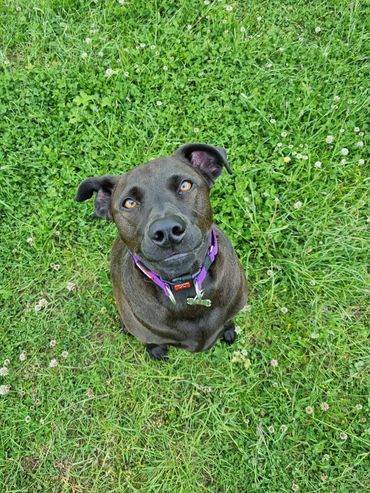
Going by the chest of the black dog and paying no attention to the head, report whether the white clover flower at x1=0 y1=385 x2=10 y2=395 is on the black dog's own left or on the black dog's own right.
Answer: on the black dog's own right

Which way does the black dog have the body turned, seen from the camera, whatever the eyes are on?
toward the camera

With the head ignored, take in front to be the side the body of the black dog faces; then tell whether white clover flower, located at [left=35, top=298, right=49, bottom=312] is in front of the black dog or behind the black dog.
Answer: behind
